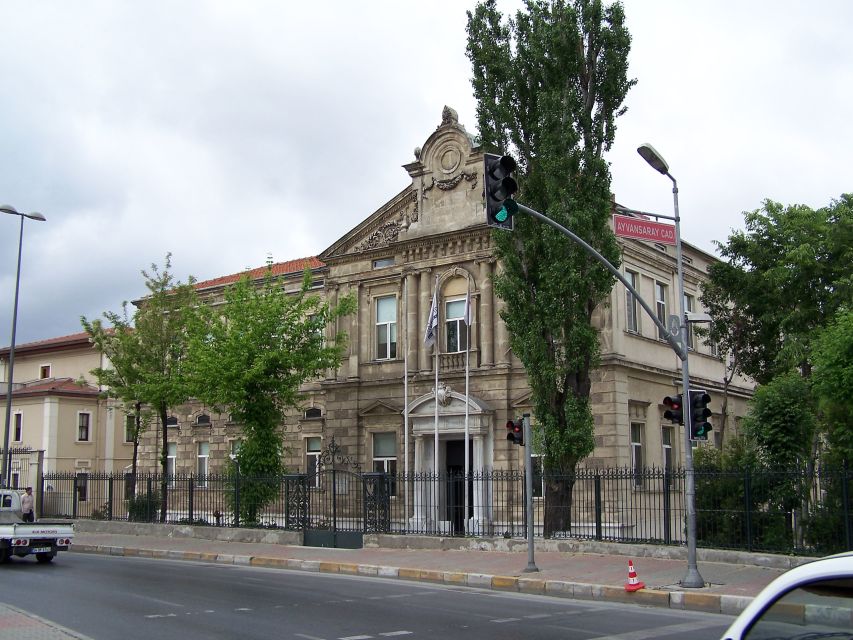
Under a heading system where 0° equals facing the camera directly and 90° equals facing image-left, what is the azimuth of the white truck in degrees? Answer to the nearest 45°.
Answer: approximately 135°

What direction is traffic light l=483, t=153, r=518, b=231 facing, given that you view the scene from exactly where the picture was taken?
facing the viewer and to the right of the viewer

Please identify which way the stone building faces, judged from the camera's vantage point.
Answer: facing the viewer and to the left of the viewer

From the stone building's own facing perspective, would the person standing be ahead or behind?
ahead

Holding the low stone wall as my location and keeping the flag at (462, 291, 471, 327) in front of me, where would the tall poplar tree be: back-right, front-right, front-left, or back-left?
front-right

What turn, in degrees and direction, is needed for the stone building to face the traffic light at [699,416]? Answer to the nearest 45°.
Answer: approximately 45° to its left

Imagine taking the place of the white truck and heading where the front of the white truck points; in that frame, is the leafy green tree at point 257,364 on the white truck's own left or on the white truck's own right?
on the white truck's own right
